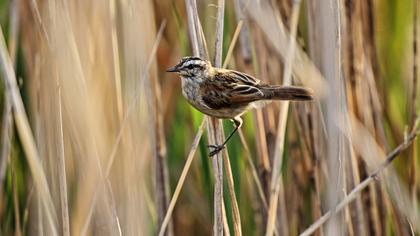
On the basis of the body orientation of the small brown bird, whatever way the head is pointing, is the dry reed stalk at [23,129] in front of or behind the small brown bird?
in front

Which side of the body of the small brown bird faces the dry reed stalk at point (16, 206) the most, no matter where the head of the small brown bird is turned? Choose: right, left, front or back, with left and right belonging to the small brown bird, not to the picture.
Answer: front

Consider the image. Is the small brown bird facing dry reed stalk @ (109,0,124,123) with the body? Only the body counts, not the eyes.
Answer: yes

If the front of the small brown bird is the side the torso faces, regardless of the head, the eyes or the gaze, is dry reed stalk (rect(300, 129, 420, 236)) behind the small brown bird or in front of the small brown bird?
behind

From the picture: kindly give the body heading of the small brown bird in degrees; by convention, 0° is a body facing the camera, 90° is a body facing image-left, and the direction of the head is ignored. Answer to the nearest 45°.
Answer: approximately 90°

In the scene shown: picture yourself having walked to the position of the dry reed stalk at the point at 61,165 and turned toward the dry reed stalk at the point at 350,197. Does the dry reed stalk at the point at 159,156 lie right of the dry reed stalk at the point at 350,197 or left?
left
